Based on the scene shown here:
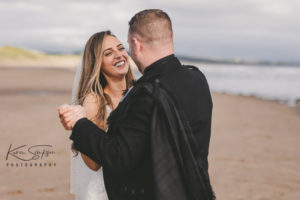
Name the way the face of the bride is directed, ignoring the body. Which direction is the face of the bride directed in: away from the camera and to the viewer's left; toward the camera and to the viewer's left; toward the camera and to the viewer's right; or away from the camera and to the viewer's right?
toward the camera and to the viewer's right

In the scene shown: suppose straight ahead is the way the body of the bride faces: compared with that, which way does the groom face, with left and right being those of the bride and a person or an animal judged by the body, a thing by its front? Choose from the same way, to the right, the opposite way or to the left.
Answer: the opposite way

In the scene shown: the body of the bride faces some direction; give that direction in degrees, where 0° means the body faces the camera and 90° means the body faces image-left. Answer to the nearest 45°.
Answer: approximately 315°

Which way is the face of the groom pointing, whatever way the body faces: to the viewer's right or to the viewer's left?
to the viewer's left

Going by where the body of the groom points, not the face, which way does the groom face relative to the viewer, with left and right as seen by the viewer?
facing away from the viewer and to the left of the viewer
